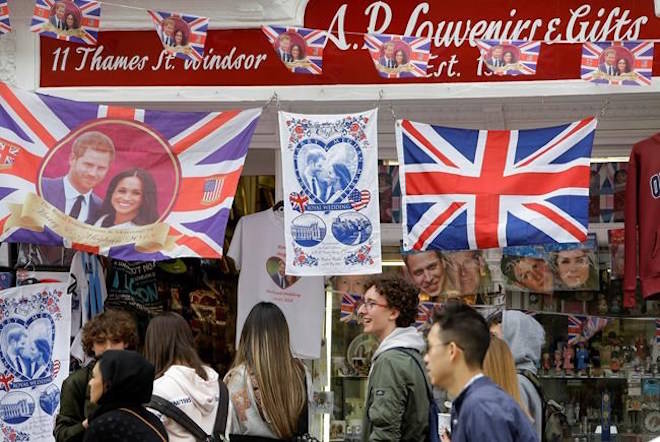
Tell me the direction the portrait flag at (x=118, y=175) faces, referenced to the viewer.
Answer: facing the viewer

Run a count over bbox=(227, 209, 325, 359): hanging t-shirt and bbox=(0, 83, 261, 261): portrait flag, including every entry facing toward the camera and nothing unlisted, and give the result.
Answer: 2

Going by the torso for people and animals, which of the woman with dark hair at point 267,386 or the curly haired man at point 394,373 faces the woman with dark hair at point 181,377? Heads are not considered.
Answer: the curly haired man

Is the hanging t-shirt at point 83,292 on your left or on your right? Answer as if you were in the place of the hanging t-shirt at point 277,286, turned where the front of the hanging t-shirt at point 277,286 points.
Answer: on your right

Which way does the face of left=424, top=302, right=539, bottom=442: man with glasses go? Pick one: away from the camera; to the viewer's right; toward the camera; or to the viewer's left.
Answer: to the viewer's left

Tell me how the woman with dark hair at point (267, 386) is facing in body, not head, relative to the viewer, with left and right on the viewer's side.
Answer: facing away from the viewer

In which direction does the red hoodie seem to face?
toward the camera

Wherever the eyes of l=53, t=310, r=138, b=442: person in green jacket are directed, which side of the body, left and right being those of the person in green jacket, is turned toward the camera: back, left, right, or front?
front

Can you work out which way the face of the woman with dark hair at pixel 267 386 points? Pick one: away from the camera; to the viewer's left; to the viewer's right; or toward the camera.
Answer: away from the camera

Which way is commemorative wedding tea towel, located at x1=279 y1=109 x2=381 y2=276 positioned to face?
toward the camera

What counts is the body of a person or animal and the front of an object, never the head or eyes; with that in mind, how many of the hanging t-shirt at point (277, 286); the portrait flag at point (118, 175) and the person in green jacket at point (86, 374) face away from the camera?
0

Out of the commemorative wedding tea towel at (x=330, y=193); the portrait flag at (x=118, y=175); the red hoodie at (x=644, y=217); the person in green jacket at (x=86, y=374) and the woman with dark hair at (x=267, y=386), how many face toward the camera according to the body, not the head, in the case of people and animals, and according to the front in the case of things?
4

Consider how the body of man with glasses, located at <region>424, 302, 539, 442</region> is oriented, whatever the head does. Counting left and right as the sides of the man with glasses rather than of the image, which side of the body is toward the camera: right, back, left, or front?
left

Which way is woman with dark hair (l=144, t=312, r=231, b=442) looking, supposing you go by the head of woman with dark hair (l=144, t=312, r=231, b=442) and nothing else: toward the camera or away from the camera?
away from the camera
